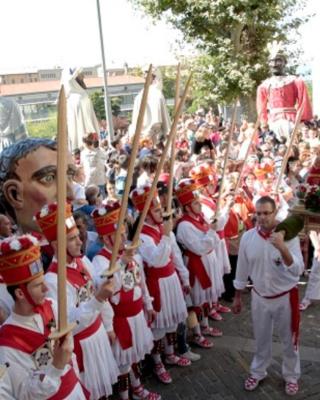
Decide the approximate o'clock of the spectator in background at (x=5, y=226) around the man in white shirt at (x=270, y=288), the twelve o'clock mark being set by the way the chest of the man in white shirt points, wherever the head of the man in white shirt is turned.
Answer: The spectator in background is roughly at 2 o'clock from the man in white shirt.

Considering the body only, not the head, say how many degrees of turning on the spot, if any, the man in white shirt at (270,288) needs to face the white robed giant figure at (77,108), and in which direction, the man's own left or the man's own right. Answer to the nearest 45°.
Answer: approximately 135° to the man's own right

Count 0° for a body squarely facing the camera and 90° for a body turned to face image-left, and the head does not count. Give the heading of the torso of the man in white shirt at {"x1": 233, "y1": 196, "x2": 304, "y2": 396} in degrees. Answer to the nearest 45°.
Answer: approximately 0°

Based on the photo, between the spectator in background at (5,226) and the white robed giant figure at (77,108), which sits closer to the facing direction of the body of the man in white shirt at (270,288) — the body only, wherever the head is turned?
the spectator in background

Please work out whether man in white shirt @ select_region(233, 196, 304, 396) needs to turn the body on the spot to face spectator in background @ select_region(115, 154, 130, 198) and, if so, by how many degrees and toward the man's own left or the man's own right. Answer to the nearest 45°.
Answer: approximately 135° to the man's own right

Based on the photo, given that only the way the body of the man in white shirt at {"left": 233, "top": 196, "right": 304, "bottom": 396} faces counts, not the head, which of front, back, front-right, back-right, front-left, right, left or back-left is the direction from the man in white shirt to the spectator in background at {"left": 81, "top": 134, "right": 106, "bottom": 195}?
back-right

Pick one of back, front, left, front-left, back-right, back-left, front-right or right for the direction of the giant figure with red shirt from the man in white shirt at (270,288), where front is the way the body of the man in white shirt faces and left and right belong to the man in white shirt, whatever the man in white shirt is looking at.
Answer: back

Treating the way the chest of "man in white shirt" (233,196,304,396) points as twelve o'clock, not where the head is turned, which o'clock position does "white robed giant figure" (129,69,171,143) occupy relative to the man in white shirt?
The white robed giant figure is roughly at 5 o'clock from the man in white shirt.

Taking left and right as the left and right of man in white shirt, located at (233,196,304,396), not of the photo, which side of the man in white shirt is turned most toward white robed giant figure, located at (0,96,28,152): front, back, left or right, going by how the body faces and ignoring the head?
right

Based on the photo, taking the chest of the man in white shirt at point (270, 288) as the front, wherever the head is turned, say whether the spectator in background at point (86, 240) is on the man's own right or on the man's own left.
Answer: on the man's own right
